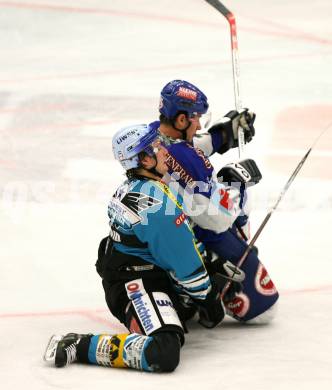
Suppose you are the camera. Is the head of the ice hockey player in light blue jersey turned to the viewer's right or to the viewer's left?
to the viewer's right

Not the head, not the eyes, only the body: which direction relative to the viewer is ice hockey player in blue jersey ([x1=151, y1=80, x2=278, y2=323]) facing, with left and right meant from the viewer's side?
facing to the right of the viewer

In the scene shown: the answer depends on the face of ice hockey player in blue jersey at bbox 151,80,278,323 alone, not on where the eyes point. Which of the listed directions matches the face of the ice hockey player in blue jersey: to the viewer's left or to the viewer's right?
to the viewer's right
